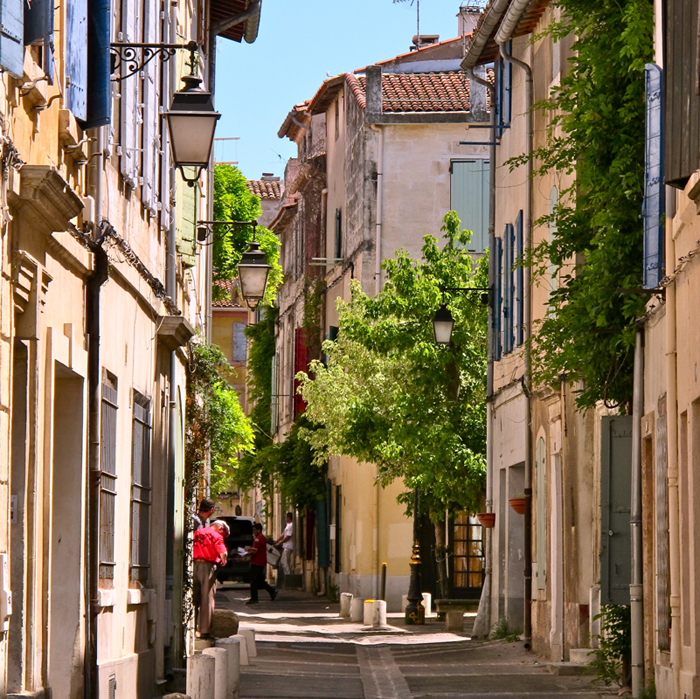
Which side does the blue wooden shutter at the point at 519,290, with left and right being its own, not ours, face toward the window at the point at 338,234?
right

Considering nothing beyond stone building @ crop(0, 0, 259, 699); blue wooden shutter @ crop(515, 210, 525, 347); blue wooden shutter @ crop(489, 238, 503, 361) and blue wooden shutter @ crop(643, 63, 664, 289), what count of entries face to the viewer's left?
3

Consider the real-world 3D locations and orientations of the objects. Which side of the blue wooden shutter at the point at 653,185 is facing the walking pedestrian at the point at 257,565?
right

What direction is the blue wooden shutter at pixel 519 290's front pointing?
to the viewer's left

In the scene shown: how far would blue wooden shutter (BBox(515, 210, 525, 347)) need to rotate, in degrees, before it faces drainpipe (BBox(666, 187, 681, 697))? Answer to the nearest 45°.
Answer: approximately 90° to its left

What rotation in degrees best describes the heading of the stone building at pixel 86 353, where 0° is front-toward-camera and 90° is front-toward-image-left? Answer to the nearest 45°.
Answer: approximately 270°

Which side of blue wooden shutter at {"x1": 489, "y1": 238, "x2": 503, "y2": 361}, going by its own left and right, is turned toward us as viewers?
left

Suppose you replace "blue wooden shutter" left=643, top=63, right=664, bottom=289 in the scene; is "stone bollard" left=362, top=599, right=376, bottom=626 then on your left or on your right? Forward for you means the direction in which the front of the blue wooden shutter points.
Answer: on your right

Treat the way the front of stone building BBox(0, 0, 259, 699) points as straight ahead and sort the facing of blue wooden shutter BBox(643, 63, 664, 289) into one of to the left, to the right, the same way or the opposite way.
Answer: the opposite way

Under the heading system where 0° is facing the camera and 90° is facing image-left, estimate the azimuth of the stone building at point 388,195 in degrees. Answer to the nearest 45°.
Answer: approximately 45°

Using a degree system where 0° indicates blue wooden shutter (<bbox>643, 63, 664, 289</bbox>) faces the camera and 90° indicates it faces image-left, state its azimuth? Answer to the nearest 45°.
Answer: approximately 90°
